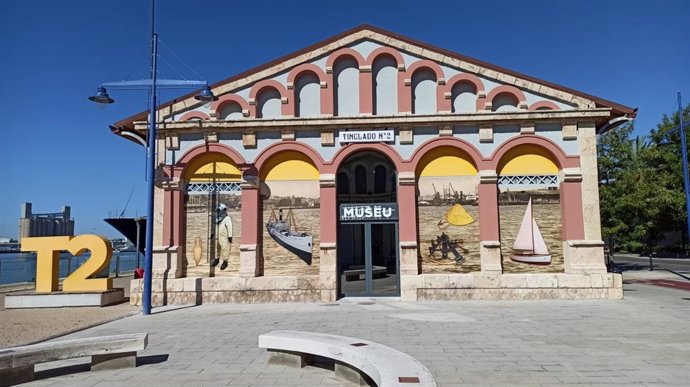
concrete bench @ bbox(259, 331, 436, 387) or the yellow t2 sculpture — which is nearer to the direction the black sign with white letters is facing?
the concrete bench

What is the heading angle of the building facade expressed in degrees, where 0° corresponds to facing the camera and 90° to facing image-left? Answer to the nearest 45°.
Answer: approximately 0°

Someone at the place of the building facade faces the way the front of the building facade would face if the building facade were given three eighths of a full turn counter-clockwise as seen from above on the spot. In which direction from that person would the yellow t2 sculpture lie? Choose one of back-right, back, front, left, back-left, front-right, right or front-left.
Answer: back-left

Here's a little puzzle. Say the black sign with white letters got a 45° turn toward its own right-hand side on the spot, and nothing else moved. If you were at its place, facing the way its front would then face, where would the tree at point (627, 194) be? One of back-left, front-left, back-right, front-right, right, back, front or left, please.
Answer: back

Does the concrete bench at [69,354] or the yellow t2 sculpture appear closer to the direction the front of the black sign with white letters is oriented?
the concrete bench

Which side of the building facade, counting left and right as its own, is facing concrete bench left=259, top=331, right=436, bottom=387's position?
front

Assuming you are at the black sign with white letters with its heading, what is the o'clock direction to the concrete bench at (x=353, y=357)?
The concrete bench is roughly at 12 o'clock from the black sign with white letters.

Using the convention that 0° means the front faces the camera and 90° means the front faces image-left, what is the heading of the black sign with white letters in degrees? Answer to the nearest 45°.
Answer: approximately 0°

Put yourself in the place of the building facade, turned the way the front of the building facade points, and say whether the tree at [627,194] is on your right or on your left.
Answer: on your left
